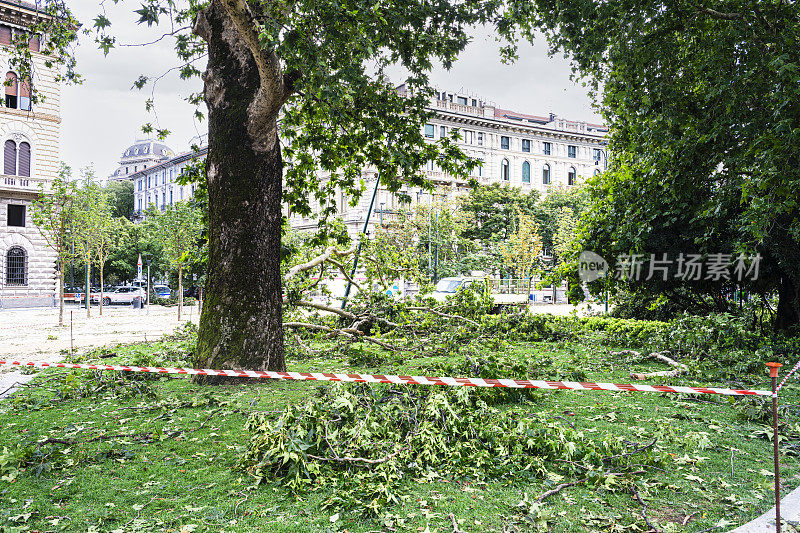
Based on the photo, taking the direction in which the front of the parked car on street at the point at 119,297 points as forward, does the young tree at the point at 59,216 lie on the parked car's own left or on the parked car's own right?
on the parked car's own left

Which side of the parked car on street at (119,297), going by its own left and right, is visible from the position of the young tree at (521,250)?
back

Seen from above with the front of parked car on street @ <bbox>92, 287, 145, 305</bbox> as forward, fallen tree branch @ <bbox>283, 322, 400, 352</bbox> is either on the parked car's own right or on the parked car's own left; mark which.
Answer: on the parked car's own left

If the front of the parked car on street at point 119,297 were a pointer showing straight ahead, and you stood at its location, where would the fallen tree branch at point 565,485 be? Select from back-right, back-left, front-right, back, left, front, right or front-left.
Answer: left

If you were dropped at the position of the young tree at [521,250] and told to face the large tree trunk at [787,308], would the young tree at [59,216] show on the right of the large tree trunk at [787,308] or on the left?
right

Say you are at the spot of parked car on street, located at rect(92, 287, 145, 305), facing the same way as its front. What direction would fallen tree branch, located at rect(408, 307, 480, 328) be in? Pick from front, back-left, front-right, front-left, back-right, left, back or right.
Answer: left

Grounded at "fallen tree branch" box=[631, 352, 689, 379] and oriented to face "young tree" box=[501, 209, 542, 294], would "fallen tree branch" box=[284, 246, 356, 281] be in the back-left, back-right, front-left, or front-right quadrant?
front-left

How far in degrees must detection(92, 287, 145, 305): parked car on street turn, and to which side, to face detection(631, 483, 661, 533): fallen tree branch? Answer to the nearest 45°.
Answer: approximately 90° to its left

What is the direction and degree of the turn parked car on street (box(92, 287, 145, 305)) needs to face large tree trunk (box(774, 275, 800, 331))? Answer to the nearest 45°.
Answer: approximately 90° to its left

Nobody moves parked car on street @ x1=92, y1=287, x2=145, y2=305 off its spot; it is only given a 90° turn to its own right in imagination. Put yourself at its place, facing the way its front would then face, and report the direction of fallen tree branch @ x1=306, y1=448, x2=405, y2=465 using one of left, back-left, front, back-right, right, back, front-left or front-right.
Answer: back

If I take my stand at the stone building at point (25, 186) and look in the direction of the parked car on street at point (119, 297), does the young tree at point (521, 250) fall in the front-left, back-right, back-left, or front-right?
front-right

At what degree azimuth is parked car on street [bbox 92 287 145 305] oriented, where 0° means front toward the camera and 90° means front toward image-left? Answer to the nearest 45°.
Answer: approximately 90°
